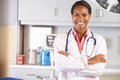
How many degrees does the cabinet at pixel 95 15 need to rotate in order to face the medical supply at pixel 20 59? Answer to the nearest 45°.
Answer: approximately 90° to its right

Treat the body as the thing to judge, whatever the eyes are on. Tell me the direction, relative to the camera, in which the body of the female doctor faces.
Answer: toward the camera

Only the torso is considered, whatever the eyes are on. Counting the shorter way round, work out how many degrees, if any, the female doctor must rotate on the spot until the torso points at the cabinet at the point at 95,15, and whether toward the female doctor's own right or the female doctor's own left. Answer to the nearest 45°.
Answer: approximately 180°

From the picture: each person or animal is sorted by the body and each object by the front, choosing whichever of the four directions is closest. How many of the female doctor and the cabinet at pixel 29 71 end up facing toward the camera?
2

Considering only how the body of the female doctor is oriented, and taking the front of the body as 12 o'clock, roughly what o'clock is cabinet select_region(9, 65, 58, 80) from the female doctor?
The cabinet is roughly at 5 o'clock from the female doctor.

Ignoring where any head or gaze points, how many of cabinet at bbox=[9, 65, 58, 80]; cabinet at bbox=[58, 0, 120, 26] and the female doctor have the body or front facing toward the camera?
3

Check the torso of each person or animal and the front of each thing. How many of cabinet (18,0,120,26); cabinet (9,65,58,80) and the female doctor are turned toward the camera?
3

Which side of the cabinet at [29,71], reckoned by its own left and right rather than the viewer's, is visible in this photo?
front

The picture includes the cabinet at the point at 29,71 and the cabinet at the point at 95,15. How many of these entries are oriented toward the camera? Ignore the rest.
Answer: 2
